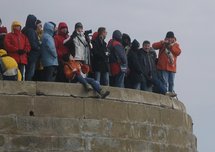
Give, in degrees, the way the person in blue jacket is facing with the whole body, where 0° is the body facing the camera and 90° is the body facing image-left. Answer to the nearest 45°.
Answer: approximately 270°

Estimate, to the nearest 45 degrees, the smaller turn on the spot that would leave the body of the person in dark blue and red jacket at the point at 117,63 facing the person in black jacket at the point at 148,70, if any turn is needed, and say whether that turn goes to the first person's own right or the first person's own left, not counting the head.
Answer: approximately 45° to the first person's own left

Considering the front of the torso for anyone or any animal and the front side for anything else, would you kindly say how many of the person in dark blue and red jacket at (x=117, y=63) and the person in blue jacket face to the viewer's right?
2

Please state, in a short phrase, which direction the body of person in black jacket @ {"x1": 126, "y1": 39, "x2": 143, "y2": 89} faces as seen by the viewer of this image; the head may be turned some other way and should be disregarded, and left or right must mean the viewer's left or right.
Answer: facing to the right of the viewer

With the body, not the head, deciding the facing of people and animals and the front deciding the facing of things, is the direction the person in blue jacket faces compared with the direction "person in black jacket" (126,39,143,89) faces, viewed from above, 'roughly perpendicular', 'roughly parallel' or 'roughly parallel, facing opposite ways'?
roughly parallel

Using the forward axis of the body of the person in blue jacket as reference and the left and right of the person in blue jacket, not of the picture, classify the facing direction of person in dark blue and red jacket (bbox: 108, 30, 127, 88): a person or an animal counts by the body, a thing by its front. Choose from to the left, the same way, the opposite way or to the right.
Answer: the same way

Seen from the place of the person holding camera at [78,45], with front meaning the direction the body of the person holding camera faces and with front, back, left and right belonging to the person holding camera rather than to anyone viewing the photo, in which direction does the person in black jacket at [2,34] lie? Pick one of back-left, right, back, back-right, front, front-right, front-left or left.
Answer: back-right

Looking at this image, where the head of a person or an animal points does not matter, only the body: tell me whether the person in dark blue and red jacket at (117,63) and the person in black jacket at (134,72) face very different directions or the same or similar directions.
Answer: same or similar directions
